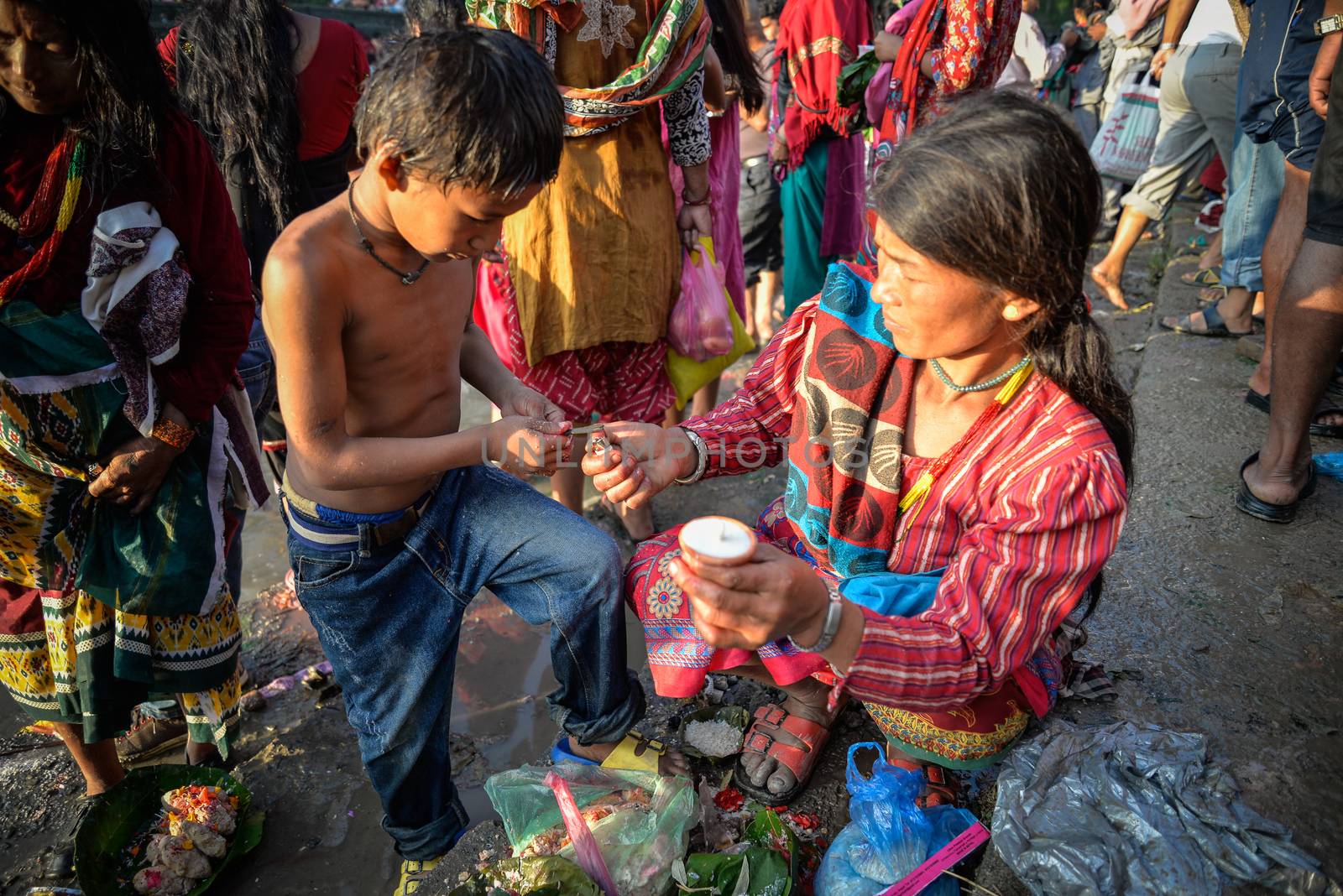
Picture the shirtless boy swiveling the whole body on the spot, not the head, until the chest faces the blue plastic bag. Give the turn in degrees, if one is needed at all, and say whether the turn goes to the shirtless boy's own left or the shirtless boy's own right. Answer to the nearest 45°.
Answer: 0° — they already face it

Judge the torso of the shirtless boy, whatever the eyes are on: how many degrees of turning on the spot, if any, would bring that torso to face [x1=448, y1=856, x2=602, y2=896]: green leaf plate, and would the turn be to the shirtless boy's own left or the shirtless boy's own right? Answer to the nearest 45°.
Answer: approximately 45° to the shirtless boy's own right

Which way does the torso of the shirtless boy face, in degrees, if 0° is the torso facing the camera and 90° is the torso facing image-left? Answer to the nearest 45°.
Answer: approximately 315°

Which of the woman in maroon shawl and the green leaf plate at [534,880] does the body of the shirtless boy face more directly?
the green leaf plate

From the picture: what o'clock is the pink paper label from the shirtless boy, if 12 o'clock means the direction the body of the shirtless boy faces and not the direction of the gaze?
The pink paper label is roughly at 12 o'clock from the shirtless boy.

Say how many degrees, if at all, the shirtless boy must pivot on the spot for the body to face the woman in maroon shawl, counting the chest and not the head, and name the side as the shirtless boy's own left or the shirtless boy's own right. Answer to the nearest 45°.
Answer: approximately 180°

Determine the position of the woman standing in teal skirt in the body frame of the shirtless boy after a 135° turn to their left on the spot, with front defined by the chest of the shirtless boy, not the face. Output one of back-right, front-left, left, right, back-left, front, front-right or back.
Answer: front-right
